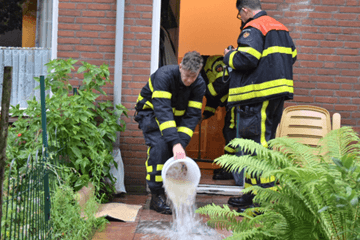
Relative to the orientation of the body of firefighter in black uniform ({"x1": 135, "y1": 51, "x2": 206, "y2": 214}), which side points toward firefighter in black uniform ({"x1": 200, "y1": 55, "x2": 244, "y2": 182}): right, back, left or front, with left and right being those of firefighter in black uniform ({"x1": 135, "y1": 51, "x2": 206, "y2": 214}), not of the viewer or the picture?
left

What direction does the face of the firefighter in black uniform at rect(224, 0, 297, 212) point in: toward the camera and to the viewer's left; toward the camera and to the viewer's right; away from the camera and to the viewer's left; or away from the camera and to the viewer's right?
away from the camera and to the viewer's left

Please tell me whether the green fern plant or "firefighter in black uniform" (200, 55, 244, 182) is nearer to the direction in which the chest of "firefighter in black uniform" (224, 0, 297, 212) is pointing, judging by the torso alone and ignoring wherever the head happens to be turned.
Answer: the firefighter in black uniform

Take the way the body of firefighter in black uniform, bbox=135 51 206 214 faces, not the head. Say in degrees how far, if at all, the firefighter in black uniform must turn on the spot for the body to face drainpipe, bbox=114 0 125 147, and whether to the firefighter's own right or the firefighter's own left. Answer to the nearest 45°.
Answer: approximately 180°
